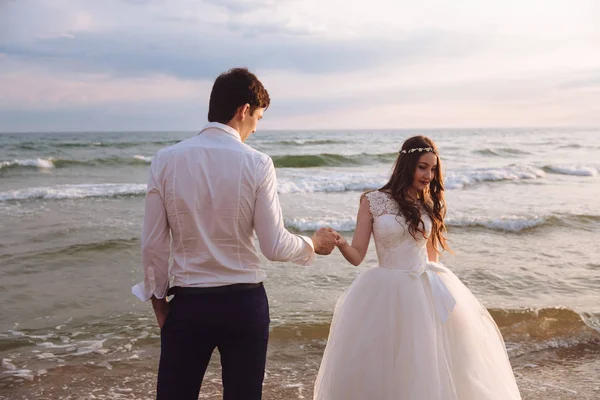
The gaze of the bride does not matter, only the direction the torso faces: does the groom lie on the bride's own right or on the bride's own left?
on the bride's own right

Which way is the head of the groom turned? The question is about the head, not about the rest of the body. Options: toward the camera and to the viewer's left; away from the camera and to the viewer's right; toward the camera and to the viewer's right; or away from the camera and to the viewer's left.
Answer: away from the camera and to the viewer's right
